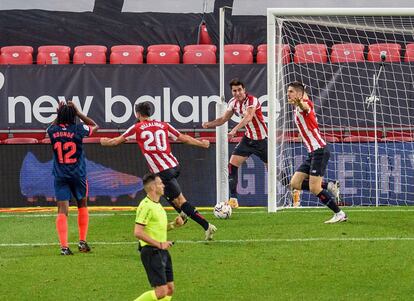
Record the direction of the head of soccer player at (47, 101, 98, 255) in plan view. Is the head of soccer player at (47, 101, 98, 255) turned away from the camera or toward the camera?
away from the camera

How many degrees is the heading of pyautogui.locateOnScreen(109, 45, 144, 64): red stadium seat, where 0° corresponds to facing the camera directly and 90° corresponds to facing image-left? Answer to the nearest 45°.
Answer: approximately 0°

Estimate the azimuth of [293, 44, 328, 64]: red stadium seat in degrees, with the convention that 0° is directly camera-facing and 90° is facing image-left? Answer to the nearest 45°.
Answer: approximately 0°

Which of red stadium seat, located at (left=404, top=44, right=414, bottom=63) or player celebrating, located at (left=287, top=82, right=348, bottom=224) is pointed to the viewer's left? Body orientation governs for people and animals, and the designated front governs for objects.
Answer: the player celebrating

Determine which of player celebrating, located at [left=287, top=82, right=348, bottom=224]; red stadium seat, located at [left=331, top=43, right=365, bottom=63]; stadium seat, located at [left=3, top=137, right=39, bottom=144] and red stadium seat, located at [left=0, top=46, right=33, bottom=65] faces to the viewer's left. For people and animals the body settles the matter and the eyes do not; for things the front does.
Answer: the player celebrating

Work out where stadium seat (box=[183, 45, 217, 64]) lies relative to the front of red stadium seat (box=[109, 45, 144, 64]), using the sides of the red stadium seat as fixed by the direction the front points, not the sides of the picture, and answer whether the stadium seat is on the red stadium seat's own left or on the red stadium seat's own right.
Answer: on the red stadium seat's own left

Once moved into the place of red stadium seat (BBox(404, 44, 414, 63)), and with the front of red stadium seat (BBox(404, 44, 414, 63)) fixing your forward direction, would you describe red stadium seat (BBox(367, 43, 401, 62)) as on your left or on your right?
on your right
